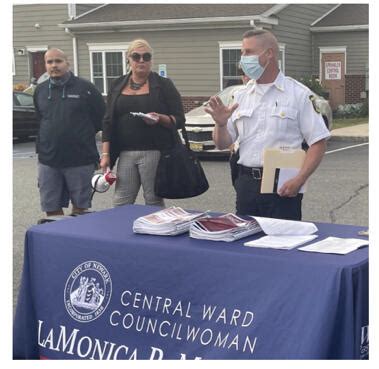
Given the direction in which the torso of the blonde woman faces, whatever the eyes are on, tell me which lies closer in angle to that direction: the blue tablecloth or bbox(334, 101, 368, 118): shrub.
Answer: the blue tablecloth

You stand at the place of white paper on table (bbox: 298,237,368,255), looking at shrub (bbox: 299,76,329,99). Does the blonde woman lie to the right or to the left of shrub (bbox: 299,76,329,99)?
left

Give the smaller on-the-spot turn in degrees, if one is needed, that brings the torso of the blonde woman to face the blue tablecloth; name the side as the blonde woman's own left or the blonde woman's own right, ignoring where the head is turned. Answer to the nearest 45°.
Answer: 0° — they already face it

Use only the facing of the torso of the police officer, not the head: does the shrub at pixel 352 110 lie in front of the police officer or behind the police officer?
behind

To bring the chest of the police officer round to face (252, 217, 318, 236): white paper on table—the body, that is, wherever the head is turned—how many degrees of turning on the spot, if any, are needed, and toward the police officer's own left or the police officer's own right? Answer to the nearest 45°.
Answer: approximately 45° to the police officer's own left

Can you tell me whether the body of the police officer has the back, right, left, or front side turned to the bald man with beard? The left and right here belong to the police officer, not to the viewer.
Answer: right

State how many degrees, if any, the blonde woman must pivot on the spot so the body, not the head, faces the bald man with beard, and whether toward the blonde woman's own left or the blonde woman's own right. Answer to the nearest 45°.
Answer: approximately 135° to the blonde woman's own right

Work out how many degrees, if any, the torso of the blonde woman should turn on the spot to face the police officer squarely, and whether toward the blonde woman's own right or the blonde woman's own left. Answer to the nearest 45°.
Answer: approximately 45° to the blonde woman's own left

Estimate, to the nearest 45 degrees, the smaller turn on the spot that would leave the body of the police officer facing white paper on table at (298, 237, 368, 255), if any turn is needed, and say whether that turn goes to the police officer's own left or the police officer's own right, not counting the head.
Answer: approximately 45° to the police officer's own left

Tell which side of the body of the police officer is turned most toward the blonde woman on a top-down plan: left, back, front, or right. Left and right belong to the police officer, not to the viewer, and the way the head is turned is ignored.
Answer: right

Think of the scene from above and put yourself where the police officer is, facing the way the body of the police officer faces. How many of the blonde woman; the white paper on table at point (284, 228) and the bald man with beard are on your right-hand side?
2

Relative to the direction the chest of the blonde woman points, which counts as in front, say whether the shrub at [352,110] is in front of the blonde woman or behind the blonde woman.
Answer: behind
